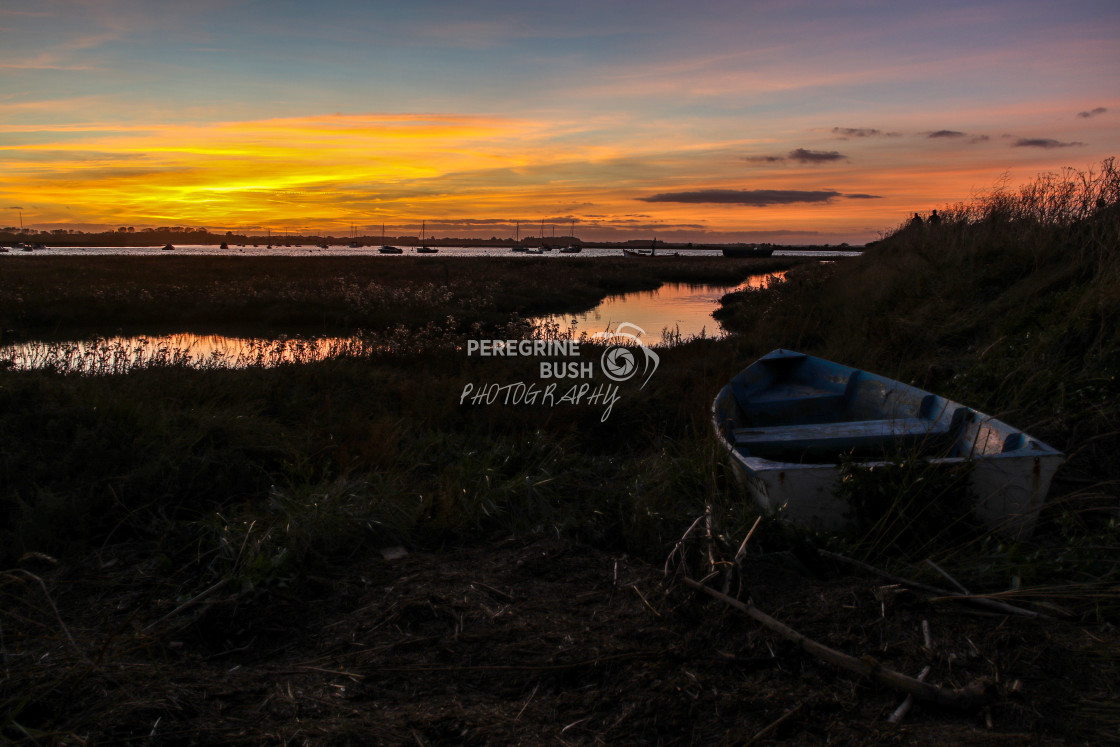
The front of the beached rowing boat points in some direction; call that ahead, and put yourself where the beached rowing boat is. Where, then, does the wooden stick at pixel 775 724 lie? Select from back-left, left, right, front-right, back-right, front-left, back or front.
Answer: back-left

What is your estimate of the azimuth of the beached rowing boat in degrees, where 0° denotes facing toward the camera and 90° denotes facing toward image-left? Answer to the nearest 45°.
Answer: approximately 135°

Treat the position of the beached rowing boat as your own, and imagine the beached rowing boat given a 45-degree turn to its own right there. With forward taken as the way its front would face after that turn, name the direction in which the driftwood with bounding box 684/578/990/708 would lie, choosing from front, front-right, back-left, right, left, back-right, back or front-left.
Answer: back

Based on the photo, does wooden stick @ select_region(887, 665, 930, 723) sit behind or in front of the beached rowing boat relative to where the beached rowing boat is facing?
behind

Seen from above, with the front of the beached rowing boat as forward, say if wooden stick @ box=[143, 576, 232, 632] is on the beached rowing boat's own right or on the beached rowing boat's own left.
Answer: on the beached rowing boat's own left

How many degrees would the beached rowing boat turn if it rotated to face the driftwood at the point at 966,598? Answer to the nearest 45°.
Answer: approximately 135° to its left
